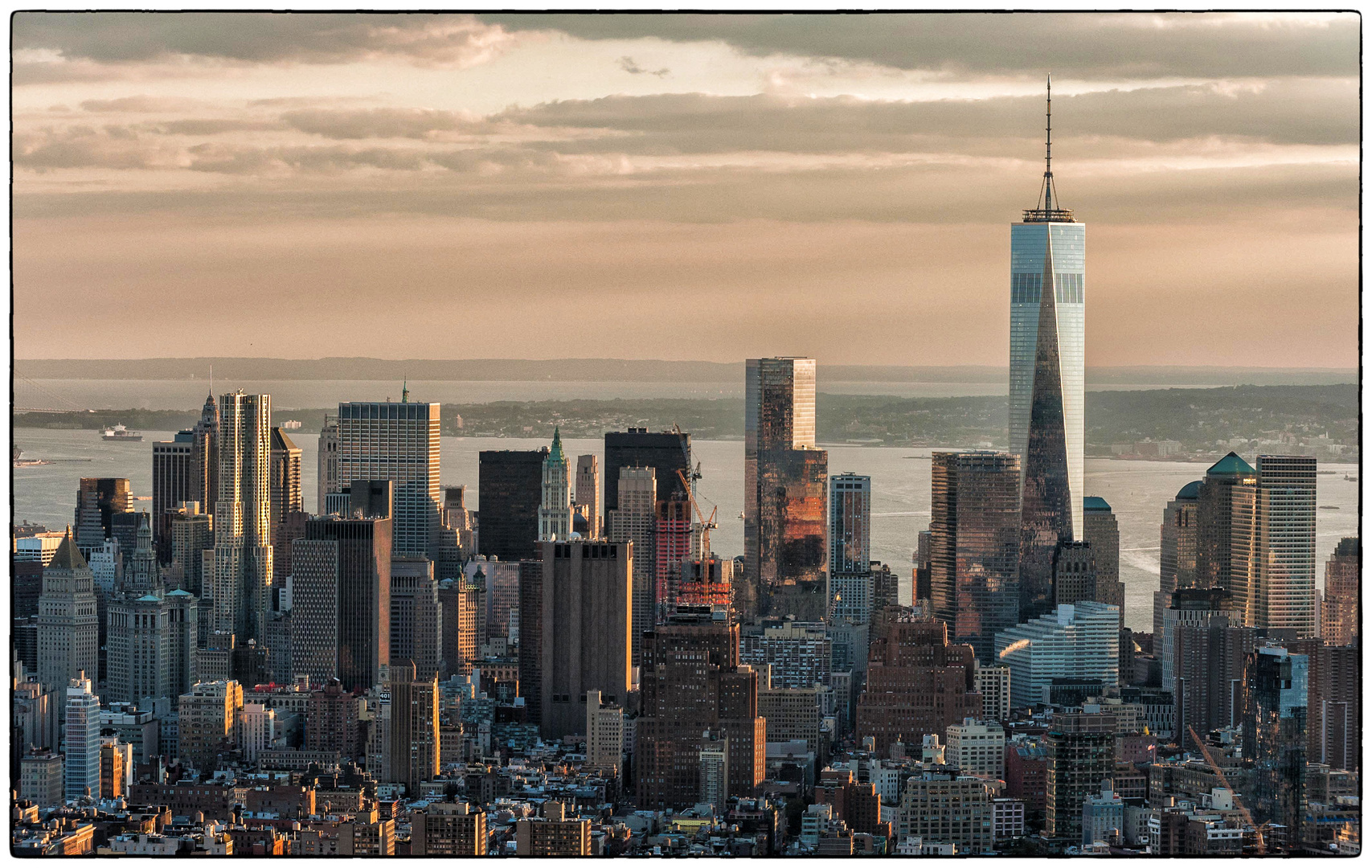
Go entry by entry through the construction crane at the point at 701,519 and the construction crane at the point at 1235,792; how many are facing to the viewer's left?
2

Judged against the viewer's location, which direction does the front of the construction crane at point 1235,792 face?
facing to the left of the viewer

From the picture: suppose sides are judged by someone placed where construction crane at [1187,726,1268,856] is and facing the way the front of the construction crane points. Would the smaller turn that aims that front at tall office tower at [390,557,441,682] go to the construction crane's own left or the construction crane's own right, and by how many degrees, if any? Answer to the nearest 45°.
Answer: approximately 45° to the construction crane's own right

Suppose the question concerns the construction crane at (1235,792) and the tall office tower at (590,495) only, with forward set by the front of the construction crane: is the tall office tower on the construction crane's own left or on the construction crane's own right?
on the construction crane's own right

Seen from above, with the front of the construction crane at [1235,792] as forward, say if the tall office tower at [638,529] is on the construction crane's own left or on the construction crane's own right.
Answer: on the construction crane's own right

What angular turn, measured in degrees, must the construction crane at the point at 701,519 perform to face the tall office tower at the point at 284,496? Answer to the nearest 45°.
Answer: approximately 45° to its right

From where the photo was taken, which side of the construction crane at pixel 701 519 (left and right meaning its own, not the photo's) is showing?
left
